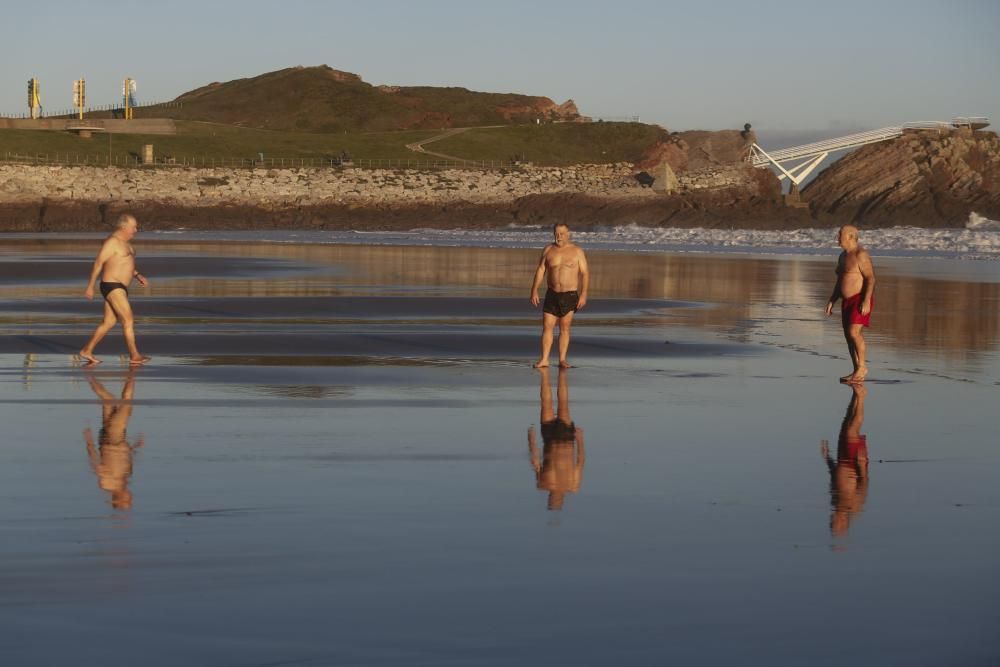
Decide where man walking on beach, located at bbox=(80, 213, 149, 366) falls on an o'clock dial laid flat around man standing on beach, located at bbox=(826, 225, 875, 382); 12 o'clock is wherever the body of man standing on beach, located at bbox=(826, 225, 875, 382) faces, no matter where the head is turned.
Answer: man walking on beach, located at bbox=(80, 213, 149, 366) is roughly at 1 o'clock from man standing on beach, located at bbox=(826, 225, 875, 382).

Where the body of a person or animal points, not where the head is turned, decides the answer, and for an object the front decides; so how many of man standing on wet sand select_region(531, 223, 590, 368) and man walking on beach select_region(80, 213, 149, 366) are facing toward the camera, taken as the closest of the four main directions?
1

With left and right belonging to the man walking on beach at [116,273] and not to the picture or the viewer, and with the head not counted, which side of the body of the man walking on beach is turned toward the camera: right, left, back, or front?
right

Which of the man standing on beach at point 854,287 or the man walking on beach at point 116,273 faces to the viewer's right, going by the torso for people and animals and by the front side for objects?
the man walking on beach at point 116,273

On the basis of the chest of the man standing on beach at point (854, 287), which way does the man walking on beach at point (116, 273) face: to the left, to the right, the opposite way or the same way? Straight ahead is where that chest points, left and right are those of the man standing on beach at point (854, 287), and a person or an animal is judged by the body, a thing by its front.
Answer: the opposite way

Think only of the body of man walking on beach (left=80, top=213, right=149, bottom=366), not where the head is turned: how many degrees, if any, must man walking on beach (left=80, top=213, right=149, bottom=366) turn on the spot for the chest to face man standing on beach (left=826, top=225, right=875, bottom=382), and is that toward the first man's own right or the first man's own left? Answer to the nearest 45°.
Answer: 0° — they already face them

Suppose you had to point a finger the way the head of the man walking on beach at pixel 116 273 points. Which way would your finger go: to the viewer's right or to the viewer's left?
to the viewer's right

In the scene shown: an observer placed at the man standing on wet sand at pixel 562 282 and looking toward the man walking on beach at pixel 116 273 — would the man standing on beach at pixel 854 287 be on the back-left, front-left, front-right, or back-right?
back-left

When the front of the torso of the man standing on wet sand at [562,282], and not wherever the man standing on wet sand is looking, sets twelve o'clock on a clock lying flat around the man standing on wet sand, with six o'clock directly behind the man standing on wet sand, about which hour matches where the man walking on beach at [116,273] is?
The man walking on beach is roughly at 3 o'clock from the man standing on wet sand.

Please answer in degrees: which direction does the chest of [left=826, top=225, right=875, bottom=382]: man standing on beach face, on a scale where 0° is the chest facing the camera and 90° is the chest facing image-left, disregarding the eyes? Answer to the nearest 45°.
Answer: approximately 45°
